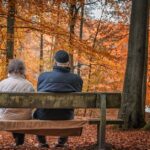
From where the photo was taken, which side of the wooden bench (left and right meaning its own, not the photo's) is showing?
back

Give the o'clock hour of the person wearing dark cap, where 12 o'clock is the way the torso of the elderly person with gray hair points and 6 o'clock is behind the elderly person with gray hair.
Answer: The person wearing dark cap is roughly at 4 o'clock from the elderly person with gray hair.

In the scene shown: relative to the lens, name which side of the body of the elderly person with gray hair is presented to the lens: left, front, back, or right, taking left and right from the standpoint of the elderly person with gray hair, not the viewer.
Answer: back

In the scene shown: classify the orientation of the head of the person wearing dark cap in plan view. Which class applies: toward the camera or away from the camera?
away from the camera

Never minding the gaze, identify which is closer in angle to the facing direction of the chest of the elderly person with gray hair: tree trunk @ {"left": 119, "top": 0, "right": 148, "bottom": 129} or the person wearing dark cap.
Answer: the tree trunk

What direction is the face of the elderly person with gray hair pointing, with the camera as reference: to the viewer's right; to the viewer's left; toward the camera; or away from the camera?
away from the camera

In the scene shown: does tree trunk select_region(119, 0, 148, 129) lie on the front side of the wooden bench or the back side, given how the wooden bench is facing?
on the front side

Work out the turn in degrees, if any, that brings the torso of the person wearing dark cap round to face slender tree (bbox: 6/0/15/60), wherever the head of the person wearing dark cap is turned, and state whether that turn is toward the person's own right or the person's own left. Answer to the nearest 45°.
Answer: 0° — they already face it

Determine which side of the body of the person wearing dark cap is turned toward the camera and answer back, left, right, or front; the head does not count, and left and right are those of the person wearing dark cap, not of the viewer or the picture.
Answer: back

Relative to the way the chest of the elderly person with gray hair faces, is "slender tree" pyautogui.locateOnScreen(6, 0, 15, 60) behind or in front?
in front
